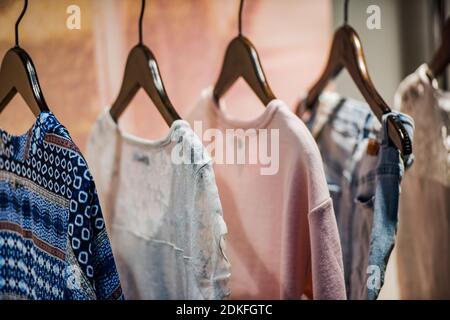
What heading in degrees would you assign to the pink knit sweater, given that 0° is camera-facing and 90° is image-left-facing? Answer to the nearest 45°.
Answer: approximately 45°

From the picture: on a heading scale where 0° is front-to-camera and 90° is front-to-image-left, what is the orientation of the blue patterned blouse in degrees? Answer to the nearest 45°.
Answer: approximately 45°
